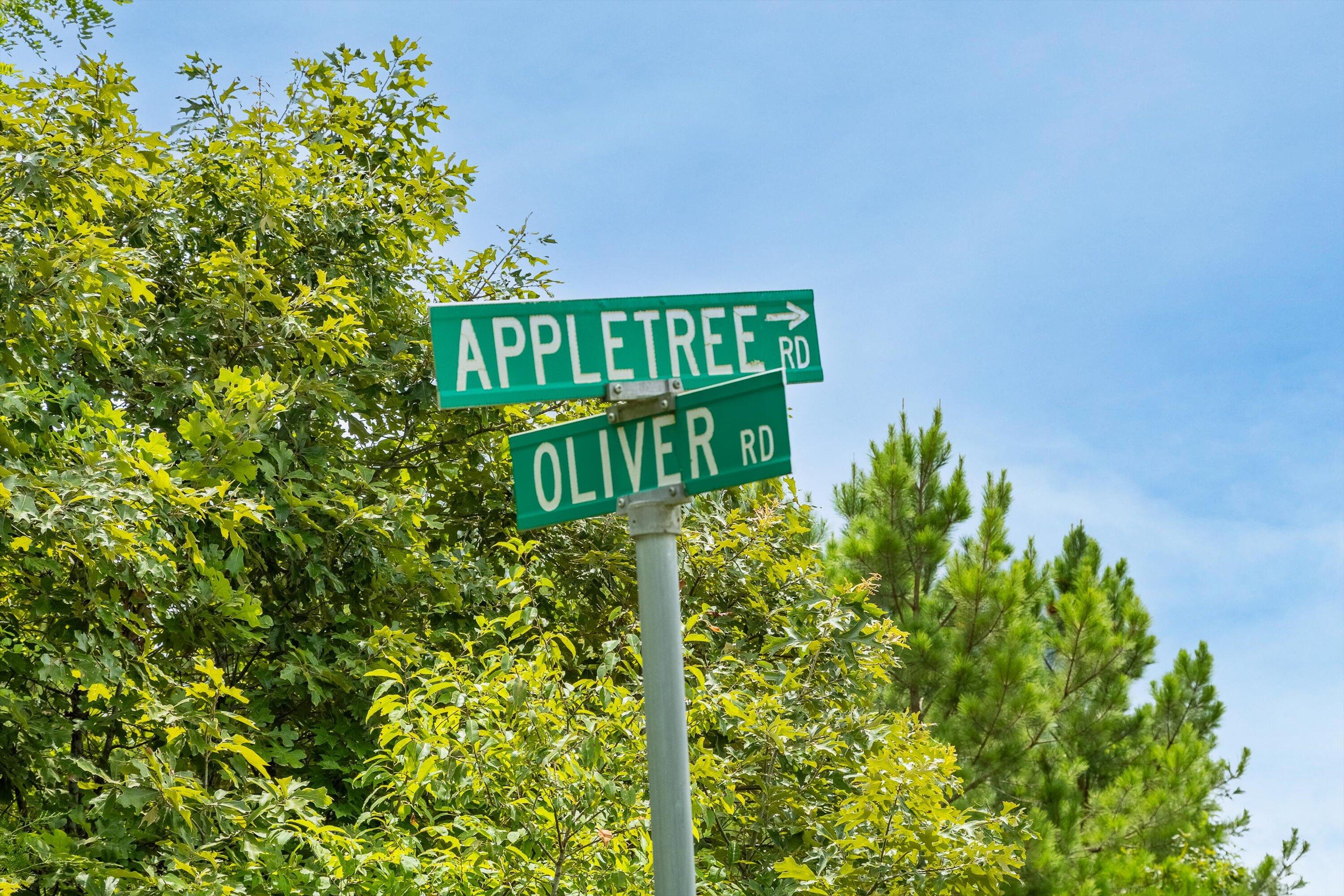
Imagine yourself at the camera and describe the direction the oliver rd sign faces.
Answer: facing the viewer and to the left of the viewer
